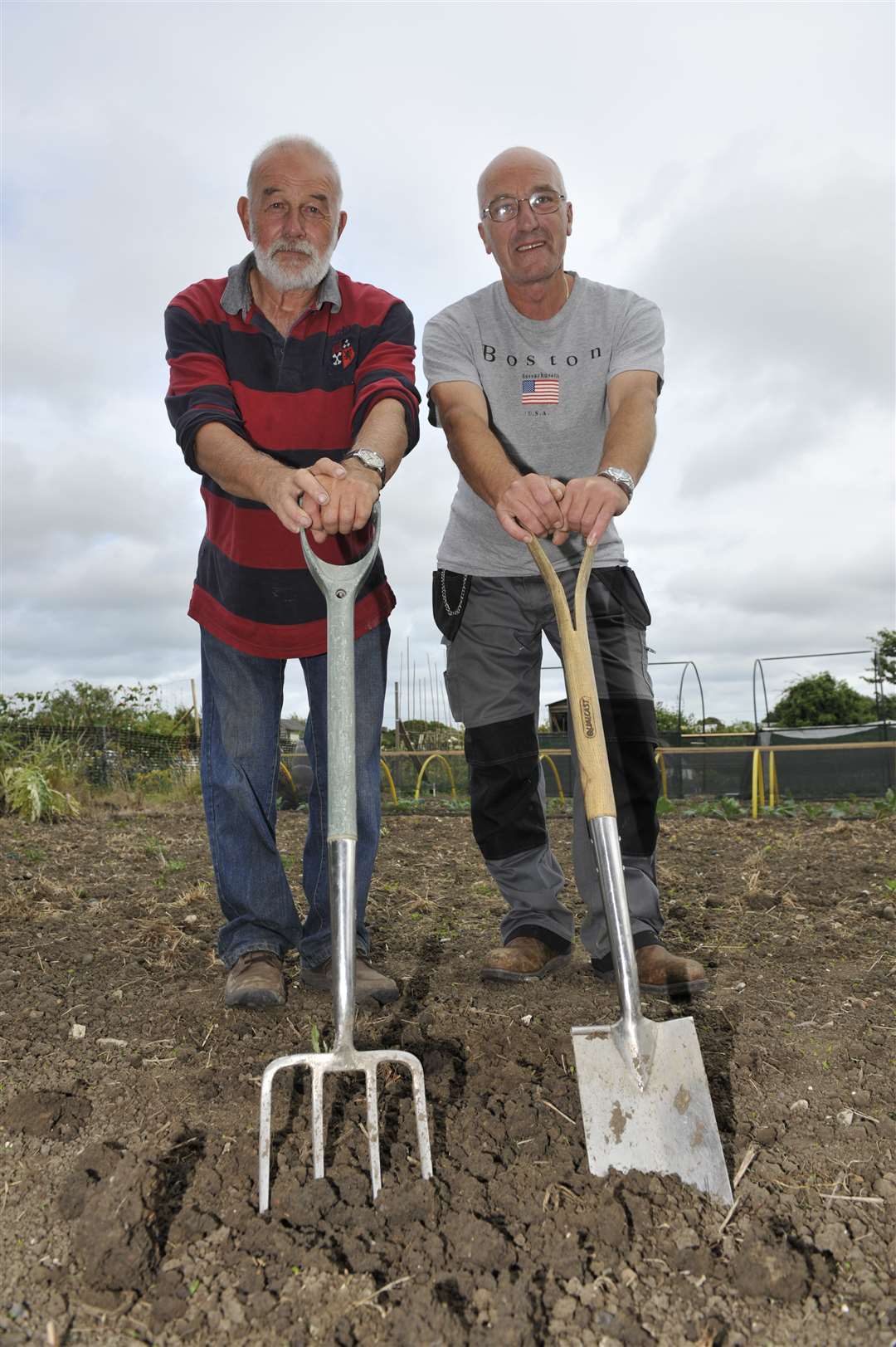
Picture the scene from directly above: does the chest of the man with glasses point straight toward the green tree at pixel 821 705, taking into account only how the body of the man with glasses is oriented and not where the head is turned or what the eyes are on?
no

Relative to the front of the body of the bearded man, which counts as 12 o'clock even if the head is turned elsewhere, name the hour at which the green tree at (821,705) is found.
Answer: The green tree is roughly at 7 o'clock from the bearded man.

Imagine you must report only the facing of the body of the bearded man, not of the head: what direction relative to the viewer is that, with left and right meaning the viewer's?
facing the viewer

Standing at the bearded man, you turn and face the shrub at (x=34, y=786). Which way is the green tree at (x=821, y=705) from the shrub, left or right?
right

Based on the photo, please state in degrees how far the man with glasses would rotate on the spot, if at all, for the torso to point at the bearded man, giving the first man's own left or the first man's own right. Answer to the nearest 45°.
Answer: approximately 90° to the first man's own right

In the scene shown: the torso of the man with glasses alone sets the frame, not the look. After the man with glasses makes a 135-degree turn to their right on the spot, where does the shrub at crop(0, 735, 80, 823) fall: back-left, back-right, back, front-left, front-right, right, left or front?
front

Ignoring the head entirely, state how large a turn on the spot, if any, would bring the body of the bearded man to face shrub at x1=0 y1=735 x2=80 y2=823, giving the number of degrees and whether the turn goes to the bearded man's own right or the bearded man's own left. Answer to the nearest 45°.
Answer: approximately 180°

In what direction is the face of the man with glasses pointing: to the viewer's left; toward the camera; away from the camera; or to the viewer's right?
toward the camera

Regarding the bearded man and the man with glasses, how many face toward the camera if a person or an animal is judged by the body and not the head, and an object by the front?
2

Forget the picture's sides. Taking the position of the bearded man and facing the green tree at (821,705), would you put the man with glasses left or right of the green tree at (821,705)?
right

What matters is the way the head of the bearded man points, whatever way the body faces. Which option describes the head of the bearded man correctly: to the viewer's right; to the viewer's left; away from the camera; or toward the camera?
toward the camera

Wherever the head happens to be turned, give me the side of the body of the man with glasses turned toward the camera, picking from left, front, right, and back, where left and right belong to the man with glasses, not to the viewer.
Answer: front

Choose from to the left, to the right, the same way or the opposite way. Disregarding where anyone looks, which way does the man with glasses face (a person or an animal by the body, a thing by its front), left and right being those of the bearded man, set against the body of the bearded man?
the same way

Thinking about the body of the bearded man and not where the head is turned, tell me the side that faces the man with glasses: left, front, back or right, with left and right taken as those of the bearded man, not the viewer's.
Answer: left
